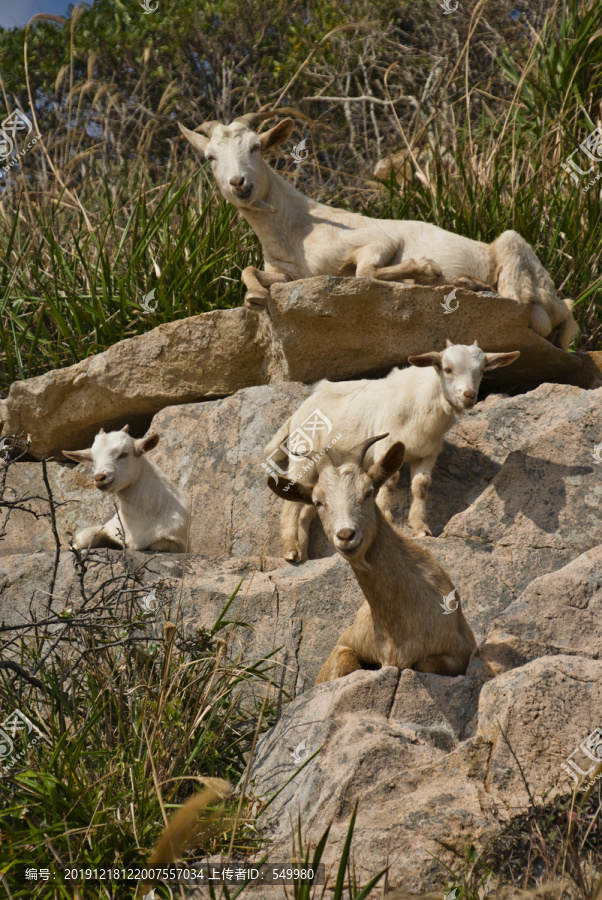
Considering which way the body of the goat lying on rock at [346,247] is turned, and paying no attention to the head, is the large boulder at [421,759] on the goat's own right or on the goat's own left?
on the goat's own left

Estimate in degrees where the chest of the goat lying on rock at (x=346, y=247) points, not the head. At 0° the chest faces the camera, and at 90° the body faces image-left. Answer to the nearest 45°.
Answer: approximately 90°

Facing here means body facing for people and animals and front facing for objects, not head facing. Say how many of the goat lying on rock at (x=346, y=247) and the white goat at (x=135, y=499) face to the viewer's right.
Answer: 0

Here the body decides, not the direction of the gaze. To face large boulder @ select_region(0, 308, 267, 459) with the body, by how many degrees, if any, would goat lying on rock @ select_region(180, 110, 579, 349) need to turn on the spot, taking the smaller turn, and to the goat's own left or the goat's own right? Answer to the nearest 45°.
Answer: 0° — it already faces it

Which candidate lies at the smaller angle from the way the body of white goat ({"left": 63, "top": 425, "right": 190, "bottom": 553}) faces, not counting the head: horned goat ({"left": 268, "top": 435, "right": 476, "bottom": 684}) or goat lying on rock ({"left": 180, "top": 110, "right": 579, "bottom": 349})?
the horned goat

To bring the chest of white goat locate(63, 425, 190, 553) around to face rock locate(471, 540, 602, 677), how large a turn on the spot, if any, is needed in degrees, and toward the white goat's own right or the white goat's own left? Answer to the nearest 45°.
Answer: approximately 90° to the white goat's own left

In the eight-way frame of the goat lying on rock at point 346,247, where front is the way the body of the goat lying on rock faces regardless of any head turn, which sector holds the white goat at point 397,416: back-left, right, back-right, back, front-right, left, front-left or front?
left

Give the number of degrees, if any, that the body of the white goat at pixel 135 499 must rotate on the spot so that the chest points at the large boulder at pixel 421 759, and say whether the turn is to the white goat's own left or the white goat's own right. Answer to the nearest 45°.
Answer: approximately 45° to the white goat's own left

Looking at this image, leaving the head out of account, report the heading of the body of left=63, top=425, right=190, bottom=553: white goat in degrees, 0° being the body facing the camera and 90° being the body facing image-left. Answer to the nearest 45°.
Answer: approximately 45°

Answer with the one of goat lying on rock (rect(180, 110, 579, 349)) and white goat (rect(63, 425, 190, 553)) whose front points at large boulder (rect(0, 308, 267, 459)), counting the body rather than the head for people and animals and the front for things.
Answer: the goat lying on rock
